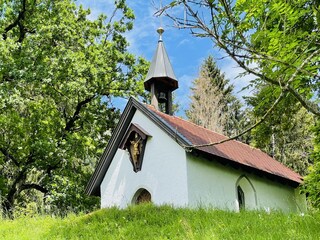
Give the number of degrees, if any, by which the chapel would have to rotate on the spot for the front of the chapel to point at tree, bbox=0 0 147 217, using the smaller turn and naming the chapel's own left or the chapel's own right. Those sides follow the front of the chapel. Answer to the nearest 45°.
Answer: approximately 45° to the chapel's own right

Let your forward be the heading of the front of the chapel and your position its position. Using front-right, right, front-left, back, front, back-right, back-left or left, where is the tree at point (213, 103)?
back-right

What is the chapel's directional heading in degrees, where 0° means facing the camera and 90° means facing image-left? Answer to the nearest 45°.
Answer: approximately 45°
